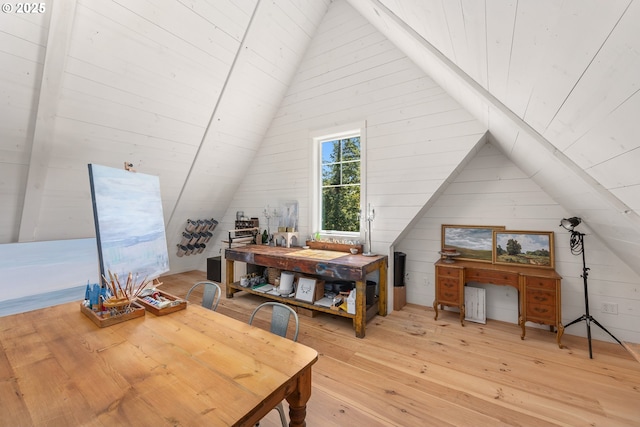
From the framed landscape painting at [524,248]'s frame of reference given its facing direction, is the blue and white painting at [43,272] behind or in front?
in front

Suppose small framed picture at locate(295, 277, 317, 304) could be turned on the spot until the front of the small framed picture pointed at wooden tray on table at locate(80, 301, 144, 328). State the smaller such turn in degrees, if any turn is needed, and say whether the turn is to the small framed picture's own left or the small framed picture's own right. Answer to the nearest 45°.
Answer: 0° — it already faces it

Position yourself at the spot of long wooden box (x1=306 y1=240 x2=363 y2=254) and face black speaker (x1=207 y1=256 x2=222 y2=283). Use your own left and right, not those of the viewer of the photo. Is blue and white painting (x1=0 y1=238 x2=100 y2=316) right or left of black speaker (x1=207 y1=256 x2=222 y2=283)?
left

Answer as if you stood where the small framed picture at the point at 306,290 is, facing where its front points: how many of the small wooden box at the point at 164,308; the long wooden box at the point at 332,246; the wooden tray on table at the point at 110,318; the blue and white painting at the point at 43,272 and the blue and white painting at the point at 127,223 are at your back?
1

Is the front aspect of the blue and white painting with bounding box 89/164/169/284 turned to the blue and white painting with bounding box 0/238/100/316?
no

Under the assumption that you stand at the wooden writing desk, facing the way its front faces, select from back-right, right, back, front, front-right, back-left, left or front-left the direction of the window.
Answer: front-right

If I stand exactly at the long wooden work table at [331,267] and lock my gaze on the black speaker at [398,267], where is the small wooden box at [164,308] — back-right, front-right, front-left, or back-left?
back-right

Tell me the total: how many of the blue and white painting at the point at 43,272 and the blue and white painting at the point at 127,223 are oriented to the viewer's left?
0

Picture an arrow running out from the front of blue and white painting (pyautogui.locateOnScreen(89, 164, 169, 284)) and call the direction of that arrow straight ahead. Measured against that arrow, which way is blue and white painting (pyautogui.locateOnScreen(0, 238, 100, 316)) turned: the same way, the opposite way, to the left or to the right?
the same way

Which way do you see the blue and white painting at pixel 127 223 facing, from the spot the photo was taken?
facing the viewer and to the right of the viewer

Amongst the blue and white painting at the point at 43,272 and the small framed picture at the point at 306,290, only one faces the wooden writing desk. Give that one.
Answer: the blue and white painting

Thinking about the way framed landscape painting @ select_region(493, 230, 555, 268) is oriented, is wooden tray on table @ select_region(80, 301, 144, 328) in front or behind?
in front

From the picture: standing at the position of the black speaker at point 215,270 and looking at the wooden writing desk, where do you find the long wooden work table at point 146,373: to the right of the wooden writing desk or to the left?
right

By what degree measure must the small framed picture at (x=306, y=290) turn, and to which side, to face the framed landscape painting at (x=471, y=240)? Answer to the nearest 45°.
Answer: approximately 135° to its left

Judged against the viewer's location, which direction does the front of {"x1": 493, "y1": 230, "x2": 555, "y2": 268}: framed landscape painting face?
facing the viewer and to the left of the viewer
